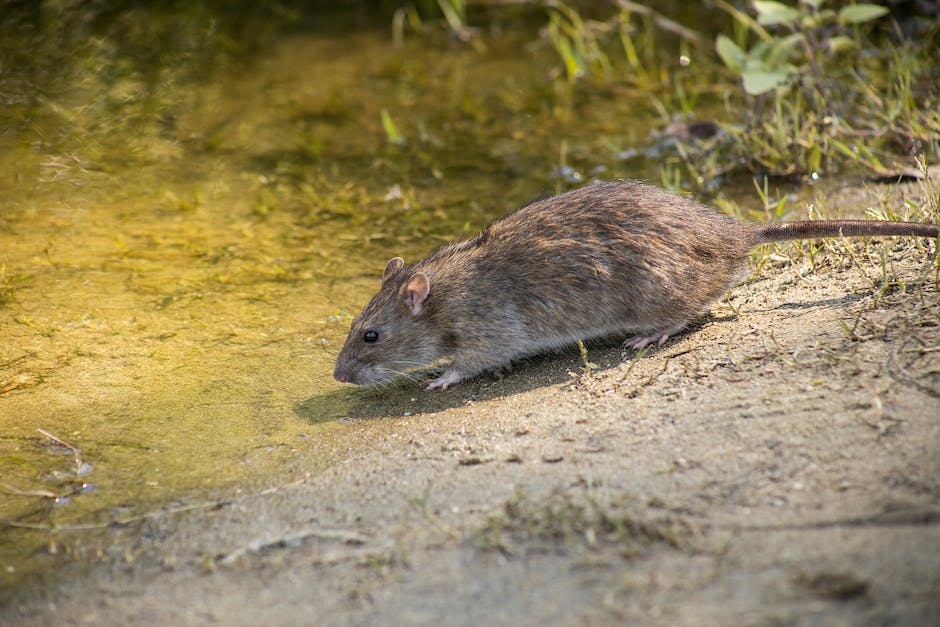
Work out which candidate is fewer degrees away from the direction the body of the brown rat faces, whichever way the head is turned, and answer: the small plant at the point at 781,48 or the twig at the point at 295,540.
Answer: the twig

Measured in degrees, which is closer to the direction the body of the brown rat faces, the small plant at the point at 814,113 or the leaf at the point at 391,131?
the leaf

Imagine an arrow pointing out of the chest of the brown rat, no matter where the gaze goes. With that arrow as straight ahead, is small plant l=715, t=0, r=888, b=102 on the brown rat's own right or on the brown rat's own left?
on the brown rat's own right

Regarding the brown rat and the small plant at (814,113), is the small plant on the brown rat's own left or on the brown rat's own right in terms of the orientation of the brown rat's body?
on the brown rat's own right

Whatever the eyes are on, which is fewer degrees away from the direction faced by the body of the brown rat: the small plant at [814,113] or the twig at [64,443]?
the twig

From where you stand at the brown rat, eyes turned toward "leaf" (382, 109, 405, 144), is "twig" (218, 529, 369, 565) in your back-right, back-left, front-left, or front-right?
back-left

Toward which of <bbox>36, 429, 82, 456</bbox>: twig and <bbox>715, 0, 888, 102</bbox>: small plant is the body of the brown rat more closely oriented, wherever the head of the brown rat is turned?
the twig

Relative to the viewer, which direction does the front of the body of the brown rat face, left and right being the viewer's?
facing to the left of the viewer

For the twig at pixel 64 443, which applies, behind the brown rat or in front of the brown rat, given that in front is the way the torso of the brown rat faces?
in front

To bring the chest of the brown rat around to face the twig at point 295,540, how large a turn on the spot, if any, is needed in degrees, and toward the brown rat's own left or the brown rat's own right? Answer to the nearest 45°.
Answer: approximately 90° to the brown rat's own left

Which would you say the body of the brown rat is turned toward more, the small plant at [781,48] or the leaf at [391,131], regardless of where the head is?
the leaf
